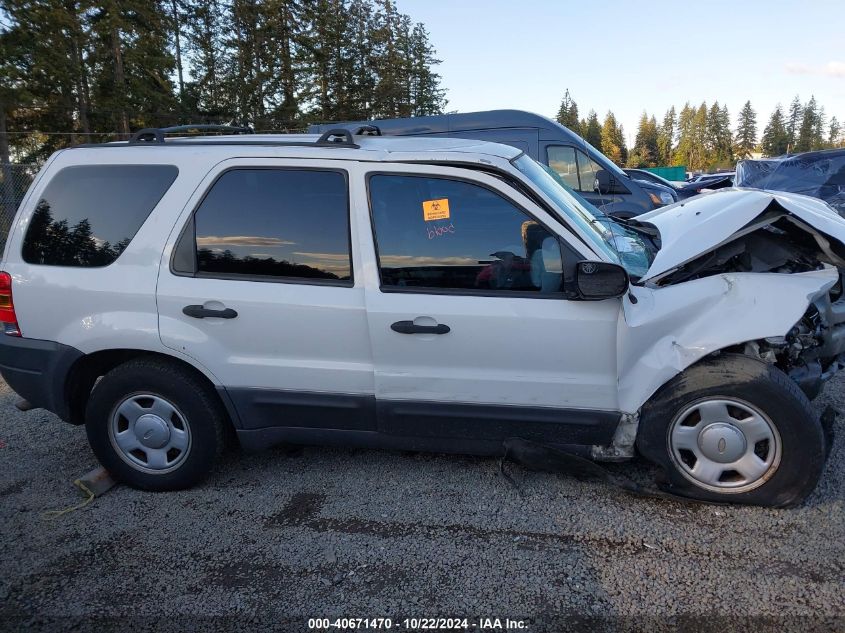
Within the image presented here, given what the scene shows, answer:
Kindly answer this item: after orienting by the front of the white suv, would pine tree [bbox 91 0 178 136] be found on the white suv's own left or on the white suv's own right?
on the white suv's own left

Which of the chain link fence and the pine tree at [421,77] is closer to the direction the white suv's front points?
the pine tree

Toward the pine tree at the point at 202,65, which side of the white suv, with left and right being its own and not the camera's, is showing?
left

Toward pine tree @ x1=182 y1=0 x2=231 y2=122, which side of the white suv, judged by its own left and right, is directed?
left

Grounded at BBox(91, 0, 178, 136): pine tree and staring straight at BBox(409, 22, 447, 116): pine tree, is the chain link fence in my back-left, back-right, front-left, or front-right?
back-right

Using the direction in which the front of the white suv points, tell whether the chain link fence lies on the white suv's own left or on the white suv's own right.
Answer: on the white suv's own left

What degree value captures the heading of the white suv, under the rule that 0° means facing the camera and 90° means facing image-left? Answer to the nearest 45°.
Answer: approximately 270°

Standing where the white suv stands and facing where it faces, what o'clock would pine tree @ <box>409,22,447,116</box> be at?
The pine tree is roughly at 9 o'clock from the white suv.
